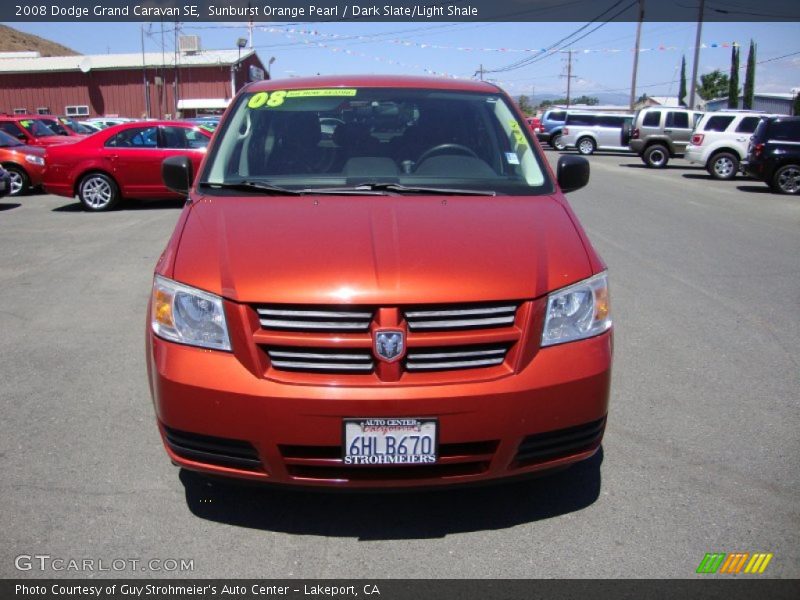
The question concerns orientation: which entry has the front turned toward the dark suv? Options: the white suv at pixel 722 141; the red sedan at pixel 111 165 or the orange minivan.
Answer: the red sedan

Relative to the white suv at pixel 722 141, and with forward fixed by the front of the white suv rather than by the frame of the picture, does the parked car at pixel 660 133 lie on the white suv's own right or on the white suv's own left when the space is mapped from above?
on the white suv's own left

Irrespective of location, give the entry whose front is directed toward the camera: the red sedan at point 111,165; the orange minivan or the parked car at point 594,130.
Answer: the orange minivan

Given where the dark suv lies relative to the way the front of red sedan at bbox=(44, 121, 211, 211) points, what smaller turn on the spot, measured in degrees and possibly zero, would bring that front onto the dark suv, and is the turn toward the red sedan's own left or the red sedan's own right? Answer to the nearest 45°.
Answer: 0° — it already faces it

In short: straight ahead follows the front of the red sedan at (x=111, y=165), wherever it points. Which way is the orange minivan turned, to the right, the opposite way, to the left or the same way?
to the right

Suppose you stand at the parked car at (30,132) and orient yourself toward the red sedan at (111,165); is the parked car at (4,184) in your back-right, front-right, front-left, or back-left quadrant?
front-right

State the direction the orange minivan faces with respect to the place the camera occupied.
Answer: facing the viewer

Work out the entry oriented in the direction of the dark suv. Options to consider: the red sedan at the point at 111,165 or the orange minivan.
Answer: the red sedan

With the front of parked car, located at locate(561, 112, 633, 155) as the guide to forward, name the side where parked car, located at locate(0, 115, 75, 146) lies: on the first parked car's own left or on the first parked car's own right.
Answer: on the first parked car's own right

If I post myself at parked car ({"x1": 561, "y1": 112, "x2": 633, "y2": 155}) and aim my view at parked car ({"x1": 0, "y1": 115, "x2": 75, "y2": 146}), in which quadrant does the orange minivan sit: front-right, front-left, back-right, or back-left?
front-left

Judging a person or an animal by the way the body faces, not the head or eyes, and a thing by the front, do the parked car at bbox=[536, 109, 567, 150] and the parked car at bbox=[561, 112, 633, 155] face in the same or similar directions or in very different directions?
same or similar directions

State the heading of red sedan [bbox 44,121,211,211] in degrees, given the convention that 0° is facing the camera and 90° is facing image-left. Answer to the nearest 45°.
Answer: approximately 270°

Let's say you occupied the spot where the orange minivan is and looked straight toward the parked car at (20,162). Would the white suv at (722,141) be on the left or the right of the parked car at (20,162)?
right
